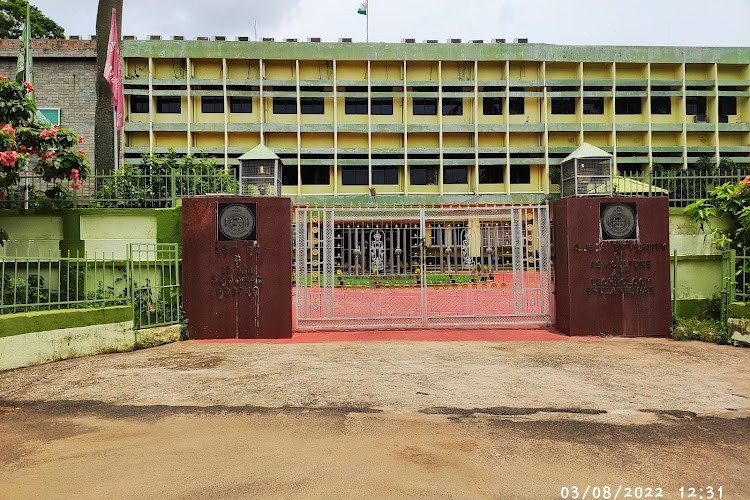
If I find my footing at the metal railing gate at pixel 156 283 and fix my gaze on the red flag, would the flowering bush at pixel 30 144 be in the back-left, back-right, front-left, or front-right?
front-left

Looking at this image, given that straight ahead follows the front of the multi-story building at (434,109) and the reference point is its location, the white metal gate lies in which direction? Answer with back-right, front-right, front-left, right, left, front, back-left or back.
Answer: front

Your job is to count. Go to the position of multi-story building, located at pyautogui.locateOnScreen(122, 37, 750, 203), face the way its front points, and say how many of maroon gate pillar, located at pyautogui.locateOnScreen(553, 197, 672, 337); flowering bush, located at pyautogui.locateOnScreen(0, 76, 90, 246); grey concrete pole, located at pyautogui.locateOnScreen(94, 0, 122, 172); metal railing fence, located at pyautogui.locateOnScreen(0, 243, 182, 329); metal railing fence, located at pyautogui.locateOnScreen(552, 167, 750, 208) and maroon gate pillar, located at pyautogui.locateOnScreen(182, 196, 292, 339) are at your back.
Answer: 0

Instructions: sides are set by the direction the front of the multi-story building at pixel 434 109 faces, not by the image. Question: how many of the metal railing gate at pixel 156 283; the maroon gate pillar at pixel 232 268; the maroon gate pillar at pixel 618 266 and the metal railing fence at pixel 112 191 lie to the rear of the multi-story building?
0

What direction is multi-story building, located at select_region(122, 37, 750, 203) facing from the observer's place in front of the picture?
facing the viewer

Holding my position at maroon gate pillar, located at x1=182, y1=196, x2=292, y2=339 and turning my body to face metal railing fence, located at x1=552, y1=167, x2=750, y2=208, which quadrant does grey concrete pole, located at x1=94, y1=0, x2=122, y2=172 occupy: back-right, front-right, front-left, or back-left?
back-left

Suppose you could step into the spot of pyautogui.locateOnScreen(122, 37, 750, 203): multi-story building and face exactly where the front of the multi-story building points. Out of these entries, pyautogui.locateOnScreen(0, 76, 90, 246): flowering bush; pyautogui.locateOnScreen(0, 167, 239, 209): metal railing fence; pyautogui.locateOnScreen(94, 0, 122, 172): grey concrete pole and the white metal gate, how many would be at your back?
0

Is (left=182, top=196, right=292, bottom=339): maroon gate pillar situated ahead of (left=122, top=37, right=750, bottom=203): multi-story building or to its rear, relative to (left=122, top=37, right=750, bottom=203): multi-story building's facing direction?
ahead

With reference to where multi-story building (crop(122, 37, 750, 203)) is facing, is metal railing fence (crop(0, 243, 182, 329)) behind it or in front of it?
in front

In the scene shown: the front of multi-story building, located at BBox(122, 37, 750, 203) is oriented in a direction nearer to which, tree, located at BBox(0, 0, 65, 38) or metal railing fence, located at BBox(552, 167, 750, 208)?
the metal railing fence

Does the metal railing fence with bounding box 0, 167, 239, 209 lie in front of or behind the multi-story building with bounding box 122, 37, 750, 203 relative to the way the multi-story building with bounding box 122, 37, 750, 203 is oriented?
in front

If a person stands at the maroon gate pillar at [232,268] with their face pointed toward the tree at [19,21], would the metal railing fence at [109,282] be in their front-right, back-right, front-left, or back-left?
front-left

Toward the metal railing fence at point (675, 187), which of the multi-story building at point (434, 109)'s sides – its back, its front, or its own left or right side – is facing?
front

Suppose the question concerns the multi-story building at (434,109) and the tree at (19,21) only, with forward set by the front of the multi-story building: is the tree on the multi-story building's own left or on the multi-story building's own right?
on the multi-story building's own right

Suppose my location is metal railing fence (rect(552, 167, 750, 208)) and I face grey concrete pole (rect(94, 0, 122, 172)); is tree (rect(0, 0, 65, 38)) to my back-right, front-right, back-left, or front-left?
front-right
